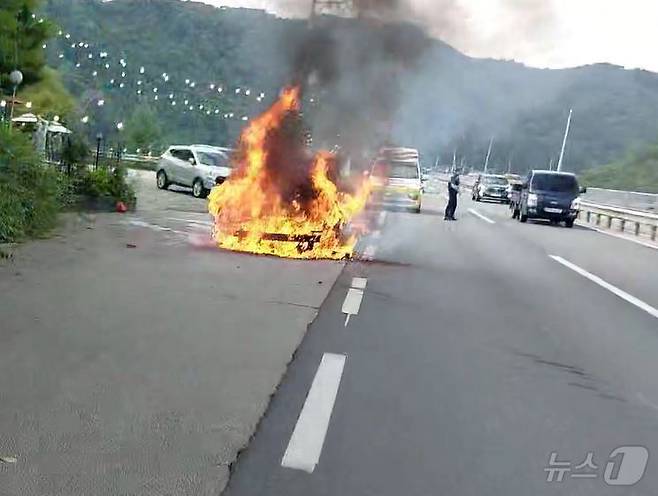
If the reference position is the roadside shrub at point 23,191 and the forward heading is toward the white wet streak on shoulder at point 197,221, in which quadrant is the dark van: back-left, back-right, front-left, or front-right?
front-right

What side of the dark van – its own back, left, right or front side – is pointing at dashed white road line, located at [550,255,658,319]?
front

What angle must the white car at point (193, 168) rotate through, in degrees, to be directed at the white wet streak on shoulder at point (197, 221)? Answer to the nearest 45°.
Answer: approximately 45° to its right

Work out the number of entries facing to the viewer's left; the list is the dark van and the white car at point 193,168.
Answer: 0

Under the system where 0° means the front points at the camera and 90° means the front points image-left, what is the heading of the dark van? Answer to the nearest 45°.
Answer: approximately 0°

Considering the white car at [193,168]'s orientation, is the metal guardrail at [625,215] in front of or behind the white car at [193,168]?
in front

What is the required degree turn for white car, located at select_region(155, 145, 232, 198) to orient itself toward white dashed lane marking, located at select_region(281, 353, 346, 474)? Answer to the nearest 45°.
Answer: approximately 45° to its right

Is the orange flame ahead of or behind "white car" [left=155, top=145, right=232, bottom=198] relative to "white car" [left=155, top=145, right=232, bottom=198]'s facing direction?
ahead

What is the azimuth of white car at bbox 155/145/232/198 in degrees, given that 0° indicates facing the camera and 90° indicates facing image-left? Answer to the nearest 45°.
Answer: approximately 315°

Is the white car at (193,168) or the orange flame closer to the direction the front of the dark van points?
the orange flame

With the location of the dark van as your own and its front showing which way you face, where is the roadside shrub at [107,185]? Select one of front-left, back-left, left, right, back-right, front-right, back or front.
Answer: front-right

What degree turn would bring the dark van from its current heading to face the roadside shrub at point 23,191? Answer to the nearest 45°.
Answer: approximately 45° to its right

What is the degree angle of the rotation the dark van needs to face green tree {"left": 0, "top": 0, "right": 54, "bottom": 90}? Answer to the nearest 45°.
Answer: approximately 90° to its right
